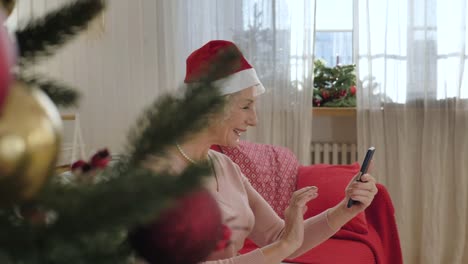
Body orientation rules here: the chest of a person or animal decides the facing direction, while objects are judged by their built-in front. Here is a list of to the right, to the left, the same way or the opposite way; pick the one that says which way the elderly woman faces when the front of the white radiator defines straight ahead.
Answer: to the left

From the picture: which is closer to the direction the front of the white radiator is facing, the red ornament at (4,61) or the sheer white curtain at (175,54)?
the red ornament

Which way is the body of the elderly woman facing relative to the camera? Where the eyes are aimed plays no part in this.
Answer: to the viewer's right

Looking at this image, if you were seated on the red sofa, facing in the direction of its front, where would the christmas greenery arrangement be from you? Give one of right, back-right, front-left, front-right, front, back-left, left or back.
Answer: back

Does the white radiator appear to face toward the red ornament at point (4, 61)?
yes

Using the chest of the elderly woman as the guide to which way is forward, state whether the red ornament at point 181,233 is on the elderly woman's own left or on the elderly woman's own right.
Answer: on the elderly woman's own right

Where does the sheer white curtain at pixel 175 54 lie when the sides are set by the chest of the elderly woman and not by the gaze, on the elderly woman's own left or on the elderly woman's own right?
on the elderly woman's own left

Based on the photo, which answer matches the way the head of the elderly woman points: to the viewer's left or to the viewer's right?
to the viewer's right

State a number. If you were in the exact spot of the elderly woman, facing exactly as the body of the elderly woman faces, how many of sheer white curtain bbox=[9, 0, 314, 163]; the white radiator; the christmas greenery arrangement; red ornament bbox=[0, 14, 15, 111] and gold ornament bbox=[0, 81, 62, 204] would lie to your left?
3
